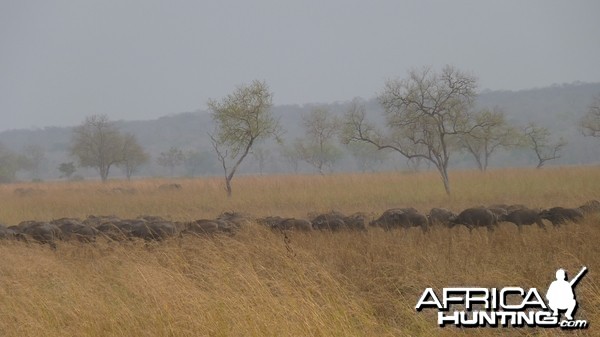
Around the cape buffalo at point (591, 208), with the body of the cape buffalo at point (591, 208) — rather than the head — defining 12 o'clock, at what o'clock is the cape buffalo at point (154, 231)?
the cape buffalo at point (154, 231) is roughly at 11 o'clock from the cape buffalo at point (591, 208).

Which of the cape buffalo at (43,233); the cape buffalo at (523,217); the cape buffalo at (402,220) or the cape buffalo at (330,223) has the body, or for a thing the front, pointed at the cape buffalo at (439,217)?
the cape buffalo at (523,217)

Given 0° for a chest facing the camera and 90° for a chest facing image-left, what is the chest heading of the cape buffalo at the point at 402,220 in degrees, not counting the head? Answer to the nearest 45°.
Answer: approximately 90°

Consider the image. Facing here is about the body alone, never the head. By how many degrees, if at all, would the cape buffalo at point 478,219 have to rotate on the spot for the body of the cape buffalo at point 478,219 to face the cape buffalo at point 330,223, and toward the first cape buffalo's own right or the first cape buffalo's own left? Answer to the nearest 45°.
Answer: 0° — it already faces it

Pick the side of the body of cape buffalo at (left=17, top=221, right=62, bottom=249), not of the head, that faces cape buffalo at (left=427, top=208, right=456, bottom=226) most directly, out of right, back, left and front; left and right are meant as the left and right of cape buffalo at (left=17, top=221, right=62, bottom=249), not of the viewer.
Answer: back

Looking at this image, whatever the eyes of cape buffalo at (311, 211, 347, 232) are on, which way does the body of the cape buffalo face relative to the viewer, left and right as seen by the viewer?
facing to the left of the viewer

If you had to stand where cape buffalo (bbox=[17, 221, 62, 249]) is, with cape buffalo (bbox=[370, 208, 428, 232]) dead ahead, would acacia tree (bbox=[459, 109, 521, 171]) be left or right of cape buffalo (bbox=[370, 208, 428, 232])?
left

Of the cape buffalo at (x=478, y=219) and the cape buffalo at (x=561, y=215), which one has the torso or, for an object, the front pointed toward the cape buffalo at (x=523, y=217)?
the cape buffalo at (x=561, y=215)

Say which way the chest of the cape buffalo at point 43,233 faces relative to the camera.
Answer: to the viewer's left

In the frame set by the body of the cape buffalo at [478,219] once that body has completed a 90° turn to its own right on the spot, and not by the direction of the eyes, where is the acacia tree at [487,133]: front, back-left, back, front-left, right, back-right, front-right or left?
front
